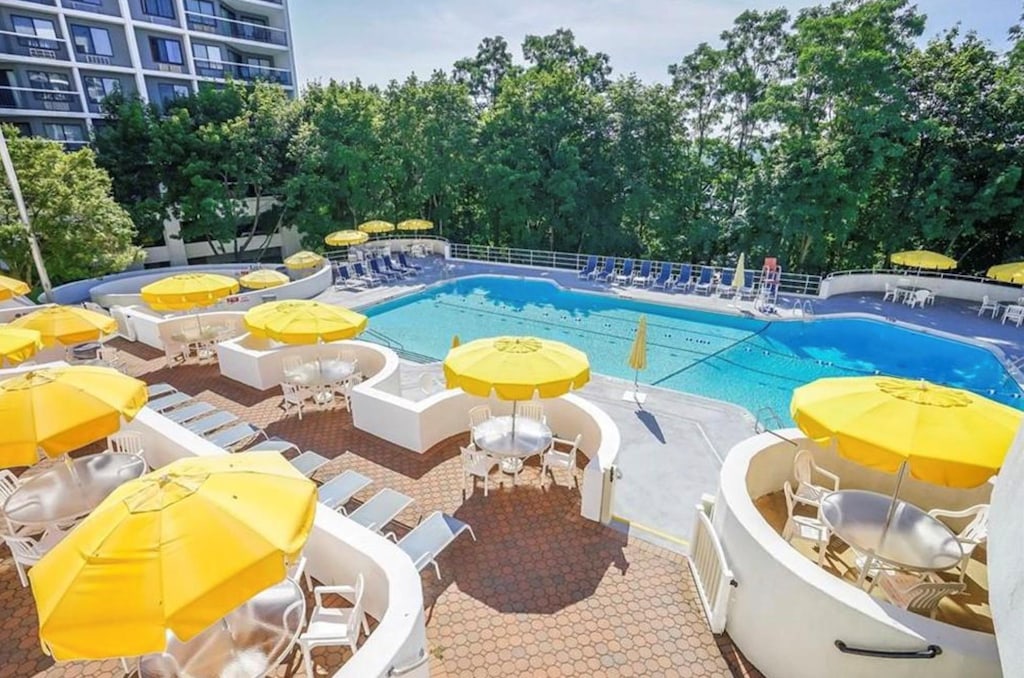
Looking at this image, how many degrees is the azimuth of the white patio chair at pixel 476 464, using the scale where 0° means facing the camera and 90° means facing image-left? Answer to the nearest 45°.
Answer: approximately 225°

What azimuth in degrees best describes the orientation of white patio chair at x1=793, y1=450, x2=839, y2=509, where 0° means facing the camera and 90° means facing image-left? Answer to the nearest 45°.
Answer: approximately 315°

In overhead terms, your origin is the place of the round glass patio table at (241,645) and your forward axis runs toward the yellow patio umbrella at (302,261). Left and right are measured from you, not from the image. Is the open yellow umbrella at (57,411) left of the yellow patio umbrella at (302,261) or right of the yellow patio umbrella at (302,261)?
left

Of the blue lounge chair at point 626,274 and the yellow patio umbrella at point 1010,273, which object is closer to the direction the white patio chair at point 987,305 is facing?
the yellow patio umbrella

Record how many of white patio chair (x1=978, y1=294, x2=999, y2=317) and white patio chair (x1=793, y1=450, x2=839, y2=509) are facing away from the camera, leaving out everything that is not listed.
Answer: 0

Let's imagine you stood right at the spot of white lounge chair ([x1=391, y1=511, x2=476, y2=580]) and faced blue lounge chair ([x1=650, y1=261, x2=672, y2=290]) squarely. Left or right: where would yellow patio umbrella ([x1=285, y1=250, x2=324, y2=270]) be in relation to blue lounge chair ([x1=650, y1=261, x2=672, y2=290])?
left

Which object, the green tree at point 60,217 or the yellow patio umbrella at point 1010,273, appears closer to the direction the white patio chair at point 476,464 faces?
the yellow patio umbrella

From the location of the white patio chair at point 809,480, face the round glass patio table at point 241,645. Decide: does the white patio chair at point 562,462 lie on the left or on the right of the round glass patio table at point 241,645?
right

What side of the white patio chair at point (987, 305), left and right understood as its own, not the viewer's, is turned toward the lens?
right

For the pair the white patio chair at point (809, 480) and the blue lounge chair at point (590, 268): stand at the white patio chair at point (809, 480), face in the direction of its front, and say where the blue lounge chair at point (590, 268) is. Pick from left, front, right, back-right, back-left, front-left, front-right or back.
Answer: back

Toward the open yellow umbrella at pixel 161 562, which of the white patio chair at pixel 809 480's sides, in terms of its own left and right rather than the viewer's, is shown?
right
